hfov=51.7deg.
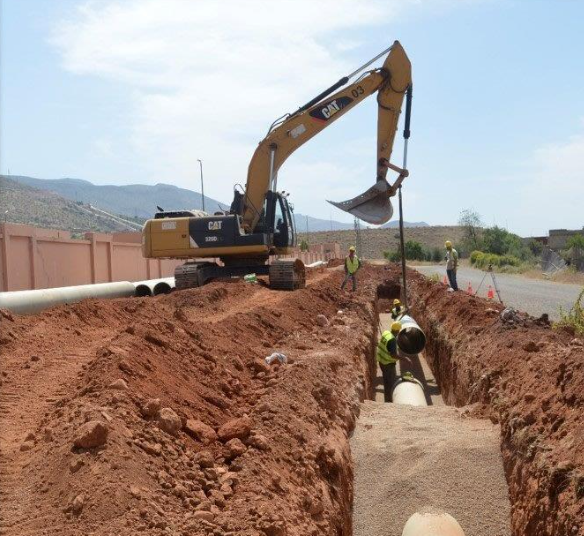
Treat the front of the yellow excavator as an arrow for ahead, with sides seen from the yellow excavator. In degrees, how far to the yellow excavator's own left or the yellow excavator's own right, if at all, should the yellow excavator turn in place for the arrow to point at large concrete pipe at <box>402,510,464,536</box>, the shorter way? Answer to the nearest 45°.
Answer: approximately 90° to the yellow excavator's own right

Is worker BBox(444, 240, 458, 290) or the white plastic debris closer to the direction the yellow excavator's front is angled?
the worker

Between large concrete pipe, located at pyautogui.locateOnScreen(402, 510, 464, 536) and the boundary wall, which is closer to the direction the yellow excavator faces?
the large concrete pipe

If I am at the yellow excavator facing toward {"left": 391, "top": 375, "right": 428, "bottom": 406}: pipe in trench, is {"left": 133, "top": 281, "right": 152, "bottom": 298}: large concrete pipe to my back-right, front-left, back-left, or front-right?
back-right

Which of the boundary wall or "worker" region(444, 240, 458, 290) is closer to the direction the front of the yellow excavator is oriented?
the worker

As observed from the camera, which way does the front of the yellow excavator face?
facing to the right of the viewer

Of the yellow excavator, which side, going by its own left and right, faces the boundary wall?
back

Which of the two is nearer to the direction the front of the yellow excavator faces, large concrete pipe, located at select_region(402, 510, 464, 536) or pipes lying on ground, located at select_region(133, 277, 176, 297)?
the large concrete pipe

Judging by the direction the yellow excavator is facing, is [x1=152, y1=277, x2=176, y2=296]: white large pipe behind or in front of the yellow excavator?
behind

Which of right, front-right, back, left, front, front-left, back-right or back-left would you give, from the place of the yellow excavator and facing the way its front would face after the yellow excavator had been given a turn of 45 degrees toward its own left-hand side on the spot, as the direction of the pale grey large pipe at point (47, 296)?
back

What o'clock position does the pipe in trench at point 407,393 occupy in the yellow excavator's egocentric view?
The pipe in trench is roughly at 2 o'clock from the yellow excavator.

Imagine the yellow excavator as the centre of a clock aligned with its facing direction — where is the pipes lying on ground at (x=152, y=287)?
The pipes lying on ground is roughly at 7 o'clock from the yellow excavator.

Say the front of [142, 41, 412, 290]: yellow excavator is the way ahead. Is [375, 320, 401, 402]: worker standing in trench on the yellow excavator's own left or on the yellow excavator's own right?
on the yellow excavator's own right
